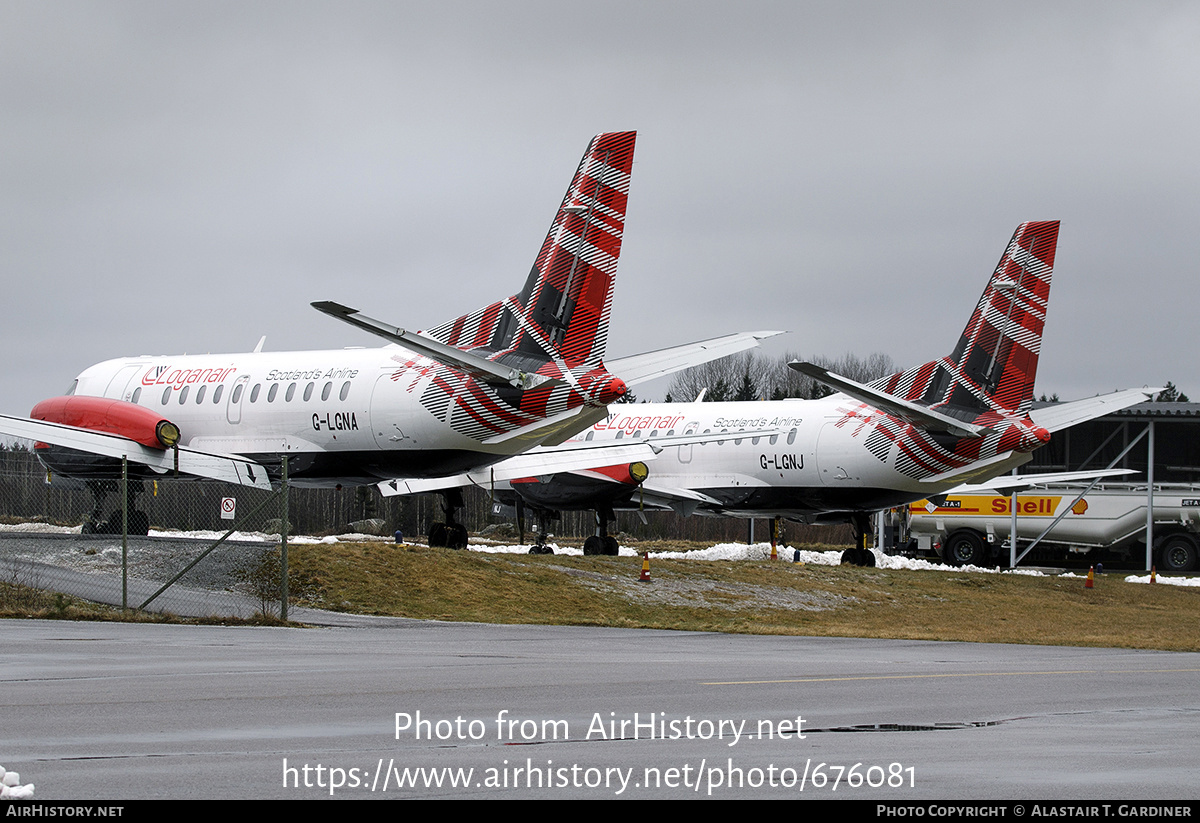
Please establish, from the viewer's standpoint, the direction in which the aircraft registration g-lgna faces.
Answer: facing away from the viewer and to the left of the viewer

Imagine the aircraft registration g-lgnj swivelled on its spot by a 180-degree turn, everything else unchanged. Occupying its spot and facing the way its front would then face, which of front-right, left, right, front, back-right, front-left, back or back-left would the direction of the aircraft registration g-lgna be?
right

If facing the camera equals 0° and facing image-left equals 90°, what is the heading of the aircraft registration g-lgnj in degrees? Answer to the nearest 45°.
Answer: approximately 135°
